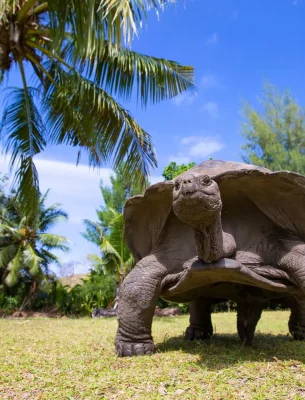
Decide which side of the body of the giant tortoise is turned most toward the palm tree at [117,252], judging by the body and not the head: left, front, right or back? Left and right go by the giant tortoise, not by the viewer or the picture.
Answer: back

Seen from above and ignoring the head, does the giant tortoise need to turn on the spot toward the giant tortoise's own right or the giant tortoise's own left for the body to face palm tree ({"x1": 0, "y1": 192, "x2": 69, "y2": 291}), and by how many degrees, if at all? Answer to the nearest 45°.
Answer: approximately 135° to the giant tortoise's own right

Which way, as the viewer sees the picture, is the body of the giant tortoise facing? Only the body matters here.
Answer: toward the camera

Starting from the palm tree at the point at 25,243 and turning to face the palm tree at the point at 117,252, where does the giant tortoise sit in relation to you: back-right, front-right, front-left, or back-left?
front-right
